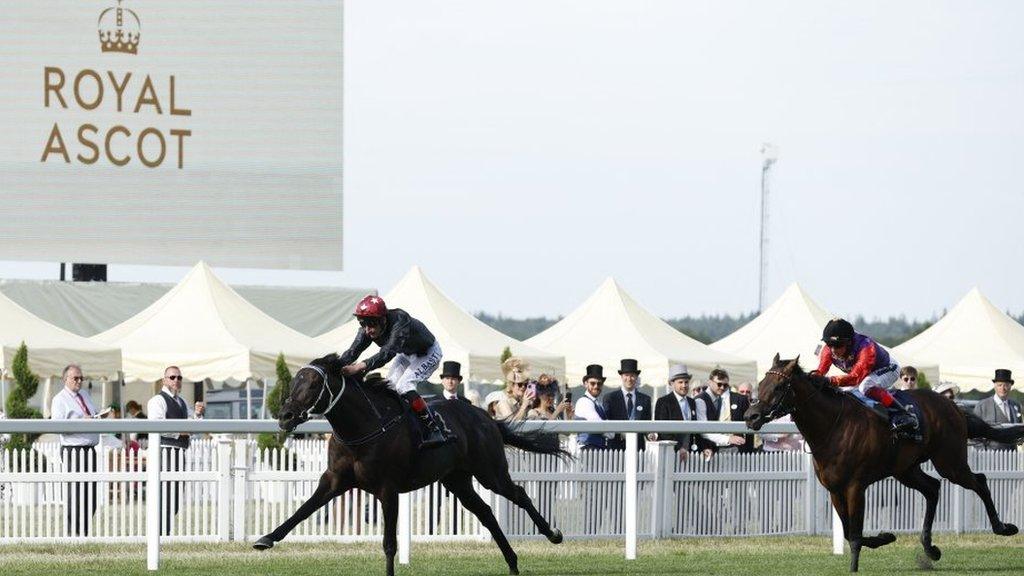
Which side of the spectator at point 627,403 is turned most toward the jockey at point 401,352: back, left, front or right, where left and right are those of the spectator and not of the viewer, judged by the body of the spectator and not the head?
front

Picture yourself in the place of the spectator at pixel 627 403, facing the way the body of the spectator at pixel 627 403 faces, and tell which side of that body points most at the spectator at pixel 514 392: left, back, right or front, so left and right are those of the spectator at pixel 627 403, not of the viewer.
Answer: right

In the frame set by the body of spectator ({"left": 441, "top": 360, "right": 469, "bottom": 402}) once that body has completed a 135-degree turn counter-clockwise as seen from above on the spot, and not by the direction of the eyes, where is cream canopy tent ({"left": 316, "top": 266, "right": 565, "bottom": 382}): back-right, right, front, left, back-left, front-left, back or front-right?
front-left

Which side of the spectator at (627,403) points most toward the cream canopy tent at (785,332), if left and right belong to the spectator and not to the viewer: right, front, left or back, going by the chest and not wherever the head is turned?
back

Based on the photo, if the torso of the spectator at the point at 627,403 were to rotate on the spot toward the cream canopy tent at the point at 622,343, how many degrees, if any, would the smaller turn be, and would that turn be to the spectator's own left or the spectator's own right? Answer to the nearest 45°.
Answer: approximately 180°

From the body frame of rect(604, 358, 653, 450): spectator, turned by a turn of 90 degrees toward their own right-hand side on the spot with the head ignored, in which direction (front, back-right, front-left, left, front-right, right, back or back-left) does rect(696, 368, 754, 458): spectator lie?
back-right

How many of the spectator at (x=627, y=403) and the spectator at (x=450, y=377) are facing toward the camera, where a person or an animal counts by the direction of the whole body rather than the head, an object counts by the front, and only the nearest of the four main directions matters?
2

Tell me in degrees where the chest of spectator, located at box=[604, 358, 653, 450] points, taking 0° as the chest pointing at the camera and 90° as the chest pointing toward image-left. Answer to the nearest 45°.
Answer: approximately 0°

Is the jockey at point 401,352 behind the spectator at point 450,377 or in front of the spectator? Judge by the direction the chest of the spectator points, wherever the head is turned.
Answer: in front
